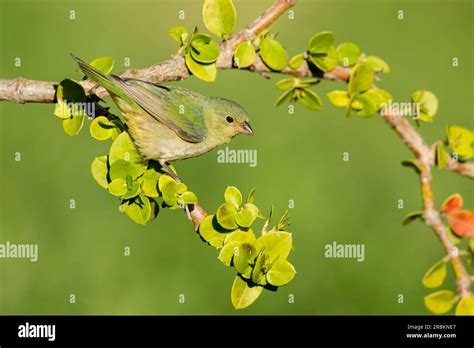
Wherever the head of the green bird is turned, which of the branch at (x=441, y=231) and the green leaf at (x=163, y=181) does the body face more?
the branch

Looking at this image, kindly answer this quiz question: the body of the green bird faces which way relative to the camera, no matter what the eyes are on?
to the viewer's right

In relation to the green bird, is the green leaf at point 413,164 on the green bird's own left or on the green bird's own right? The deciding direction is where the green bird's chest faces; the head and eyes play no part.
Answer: on the green bird's own right

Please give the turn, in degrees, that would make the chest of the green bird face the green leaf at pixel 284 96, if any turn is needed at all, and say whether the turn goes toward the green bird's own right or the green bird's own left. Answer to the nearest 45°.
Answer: approximately 45° to the green bird's own right

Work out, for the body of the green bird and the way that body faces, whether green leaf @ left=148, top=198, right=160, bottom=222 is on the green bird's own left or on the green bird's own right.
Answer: on the green bird's own right
